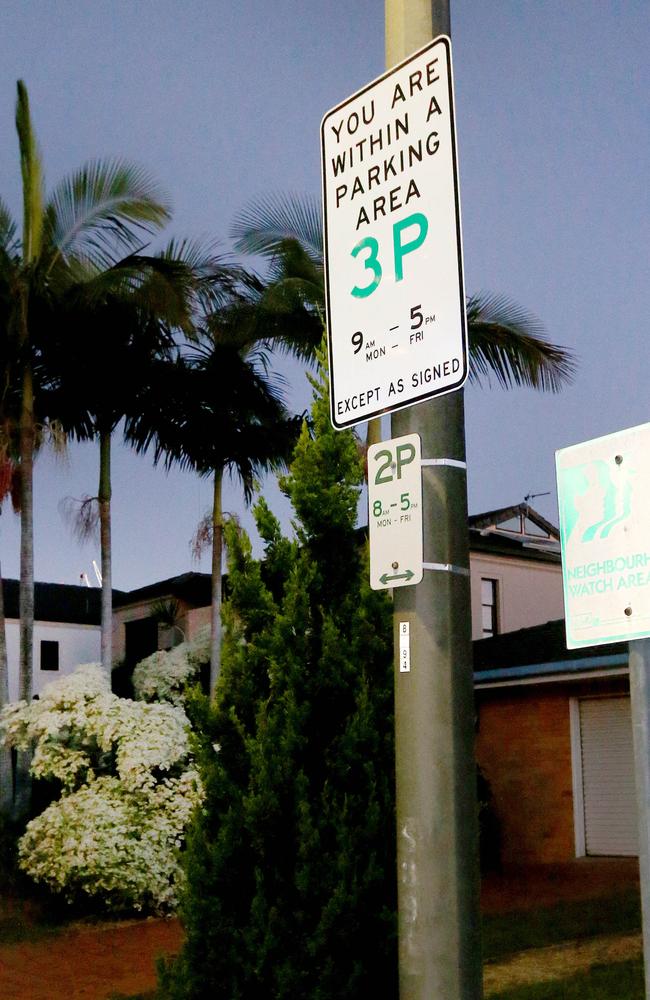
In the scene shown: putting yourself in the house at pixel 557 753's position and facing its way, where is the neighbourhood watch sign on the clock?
The neighbourhood watch sign is roughly at 12 o'clock from the house.

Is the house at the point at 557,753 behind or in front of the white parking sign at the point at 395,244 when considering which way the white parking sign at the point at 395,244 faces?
behind

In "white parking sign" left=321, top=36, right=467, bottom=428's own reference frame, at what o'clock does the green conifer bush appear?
The green conifer bush is roughly at 4 o'clock from the white parking sign.

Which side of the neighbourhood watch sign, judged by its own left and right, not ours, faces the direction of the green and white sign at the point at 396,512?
right

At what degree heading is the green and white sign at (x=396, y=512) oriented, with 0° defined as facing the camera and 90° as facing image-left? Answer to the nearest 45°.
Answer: approximately 45°

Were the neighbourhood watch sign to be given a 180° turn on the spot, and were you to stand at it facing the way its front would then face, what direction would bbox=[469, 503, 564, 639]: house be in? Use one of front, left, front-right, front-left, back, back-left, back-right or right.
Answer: front-left

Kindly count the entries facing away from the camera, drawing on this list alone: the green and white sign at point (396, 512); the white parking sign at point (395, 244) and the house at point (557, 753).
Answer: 0

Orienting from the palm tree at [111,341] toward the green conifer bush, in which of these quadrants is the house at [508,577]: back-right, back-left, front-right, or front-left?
back-left

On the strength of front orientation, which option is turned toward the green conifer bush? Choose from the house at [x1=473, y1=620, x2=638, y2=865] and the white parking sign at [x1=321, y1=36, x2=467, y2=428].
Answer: the house

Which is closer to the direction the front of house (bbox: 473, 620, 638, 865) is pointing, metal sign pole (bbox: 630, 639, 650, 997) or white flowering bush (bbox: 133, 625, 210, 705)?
the metal sign pole

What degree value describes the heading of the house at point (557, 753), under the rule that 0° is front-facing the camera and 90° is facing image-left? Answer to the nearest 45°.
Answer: approximately 0°

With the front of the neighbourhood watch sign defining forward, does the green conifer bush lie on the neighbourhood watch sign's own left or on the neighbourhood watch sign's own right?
on the neighbourhood watch sign's own right

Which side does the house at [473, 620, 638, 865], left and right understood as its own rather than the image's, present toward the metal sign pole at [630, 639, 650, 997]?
front
